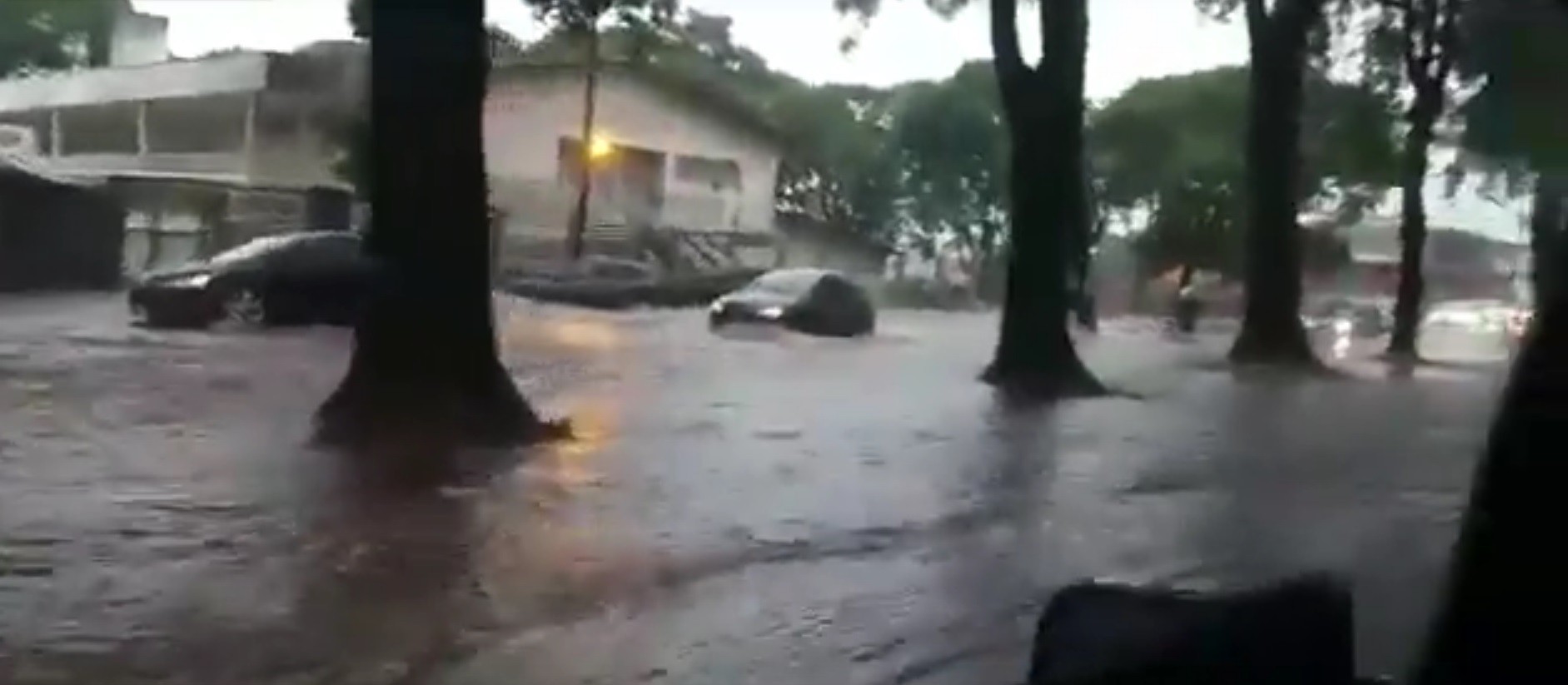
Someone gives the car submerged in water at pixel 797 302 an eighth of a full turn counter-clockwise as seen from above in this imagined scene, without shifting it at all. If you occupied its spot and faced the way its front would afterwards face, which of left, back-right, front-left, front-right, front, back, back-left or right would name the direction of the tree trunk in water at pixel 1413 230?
left

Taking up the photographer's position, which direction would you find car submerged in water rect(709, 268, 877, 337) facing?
facing the viewer and to the left of the viewer

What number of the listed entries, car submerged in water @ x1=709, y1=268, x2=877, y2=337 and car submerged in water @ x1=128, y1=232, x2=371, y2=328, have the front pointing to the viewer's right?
0

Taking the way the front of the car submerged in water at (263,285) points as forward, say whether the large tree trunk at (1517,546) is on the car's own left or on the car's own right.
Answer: on the car's own left

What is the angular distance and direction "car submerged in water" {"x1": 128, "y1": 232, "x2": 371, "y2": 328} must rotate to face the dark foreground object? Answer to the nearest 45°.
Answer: approximately 90° to its left

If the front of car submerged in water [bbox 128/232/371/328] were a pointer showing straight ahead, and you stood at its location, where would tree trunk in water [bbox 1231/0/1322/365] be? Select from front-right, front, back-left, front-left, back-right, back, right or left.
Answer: back-left

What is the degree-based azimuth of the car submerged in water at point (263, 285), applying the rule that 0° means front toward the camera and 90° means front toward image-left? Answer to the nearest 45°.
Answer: approximately 45°

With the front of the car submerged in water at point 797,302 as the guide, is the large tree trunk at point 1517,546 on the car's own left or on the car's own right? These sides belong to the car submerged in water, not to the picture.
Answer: on the car's own left

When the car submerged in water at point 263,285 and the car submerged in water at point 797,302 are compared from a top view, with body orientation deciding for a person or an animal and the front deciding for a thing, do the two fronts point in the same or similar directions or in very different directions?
same or similar directions

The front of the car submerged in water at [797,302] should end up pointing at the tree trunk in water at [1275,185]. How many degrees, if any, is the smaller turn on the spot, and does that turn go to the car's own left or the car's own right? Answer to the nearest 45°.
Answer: approximately 135° to the car's own left
